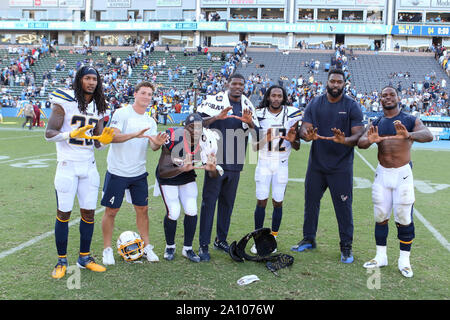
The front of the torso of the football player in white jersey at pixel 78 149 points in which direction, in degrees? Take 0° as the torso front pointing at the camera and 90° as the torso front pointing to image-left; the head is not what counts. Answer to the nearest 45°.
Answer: approximately 315°

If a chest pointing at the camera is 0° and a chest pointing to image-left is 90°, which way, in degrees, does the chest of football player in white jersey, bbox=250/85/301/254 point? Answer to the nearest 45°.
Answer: approximately 0°

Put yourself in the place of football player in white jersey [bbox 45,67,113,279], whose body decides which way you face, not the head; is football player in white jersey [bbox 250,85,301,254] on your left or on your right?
on your left

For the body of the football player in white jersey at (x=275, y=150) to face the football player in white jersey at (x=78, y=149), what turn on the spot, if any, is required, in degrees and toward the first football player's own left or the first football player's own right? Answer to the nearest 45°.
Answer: approximately 45° to the first football player's own right
